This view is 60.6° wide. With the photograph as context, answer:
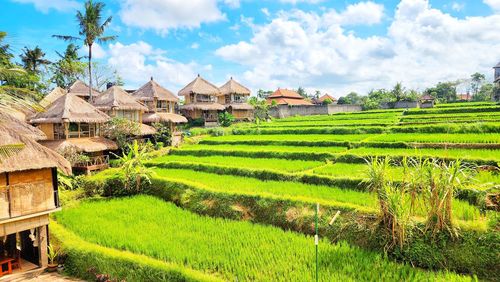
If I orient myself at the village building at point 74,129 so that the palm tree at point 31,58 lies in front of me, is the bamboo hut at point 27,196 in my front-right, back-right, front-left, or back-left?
back-left

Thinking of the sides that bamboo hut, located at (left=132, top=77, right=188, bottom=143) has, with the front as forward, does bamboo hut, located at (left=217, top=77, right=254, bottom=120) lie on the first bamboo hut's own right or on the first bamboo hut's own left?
on the first bamboo hut's own left

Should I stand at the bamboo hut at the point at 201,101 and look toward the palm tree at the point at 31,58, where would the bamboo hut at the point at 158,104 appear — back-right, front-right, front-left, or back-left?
front-left

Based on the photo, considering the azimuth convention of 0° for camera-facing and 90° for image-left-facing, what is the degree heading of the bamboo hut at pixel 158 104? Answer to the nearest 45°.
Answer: approximately 315°

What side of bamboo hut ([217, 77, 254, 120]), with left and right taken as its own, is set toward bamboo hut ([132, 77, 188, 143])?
right

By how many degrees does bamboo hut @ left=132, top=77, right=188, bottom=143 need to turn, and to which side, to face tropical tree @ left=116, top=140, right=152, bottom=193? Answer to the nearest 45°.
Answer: approximately 45° to its right

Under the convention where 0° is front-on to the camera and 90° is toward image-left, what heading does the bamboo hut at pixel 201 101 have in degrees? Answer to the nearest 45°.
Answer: approximately 315°

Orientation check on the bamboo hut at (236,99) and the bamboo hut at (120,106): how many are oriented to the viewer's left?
0

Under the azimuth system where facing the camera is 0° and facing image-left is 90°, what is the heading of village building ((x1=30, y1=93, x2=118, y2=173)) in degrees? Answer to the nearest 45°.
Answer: approximately 315°

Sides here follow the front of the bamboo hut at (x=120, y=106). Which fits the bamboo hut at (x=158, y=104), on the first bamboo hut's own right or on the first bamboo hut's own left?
on the first bamboo hut's own left

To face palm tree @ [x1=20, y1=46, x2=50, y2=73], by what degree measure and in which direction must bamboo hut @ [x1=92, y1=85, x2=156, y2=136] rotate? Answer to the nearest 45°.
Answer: approximately 180°

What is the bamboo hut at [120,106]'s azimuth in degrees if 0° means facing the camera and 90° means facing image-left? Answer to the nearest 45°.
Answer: approximately 315°

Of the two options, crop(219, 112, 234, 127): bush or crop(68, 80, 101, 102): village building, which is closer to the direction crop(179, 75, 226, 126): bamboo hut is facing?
the bush

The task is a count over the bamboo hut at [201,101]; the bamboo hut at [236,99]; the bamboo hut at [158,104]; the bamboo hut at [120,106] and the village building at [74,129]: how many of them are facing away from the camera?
0

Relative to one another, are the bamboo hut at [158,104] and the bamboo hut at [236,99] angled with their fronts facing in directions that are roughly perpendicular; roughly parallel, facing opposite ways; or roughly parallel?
roughly parallel

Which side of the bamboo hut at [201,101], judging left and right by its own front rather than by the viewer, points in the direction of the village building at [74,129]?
right
